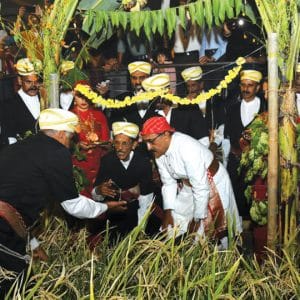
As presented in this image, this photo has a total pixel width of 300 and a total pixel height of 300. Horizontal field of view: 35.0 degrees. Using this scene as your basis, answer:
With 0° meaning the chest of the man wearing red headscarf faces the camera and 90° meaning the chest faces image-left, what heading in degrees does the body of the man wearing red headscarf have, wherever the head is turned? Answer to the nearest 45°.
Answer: approximately 45°
